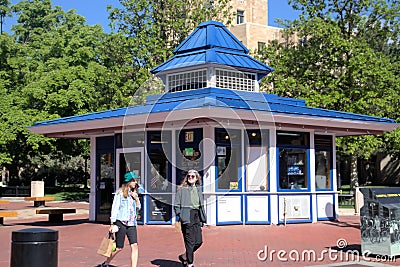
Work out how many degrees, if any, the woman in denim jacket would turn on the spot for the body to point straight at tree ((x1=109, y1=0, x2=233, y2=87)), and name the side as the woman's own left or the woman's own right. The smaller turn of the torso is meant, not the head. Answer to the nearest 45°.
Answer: approximately 135° to the woman's own left

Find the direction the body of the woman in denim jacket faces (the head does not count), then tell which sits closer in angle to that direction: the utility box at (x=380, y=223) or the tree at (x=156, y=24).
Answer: the utility box

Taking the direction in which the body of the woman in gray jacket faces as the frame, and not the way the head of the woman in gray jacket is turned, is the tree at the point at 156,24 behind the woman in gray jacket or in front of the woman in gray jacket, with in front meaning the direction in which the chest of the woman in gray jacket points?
behind

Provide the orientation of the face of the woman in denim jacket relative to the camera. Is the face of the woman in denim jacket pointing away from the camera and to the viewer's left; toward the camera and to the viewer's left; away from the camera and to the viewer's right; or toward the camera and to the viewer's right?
toward the camera and to the viewer's right

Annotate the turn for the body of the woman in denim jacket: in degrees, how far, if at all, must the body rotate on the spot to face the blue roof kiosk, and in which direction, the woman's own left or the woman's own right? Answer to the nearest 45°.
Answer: approximately 135° to the woman's own left

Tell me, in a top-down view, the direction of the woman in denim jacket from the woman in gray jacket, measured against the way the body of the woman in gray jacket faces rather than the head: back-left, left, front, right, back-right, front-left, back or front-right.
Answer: back-right

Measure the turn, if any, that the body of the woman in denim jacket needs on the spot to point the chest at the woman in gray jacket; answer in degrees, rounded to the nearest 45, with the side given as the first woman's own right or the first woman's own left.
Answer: approximately 45° to the first woman's own left

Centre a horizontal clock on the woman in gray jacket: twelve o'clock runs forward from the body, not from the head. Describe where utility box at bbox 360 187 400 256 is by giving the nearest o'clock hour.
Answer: The utility box is roughly at 10 o'clock from the woman in gray jacket.

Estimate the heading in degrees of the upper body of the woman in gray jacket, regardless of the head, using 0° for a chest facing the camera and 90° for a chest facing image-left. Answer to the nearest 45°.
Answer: approximately 315°
